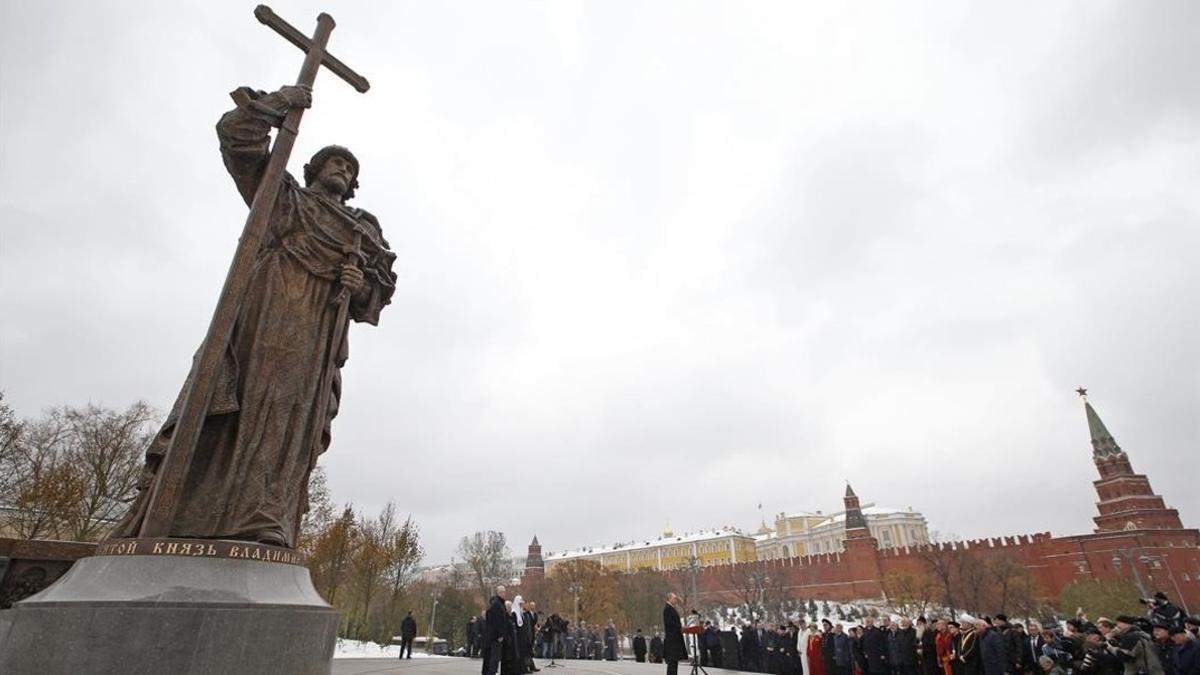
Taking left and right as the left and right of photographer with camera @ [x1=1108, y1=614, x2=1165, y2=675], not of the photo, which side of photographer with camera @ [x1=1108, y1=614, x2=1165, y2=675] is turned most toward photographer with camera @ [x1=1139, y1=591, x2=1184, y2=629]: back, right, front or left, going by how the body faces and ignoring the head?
right

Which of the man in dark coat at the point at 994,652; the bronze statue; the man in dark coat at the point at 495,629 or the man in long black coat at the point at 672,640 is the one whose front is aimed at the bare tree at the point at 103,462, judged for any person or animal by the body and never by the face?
the man in dark coat at the point at 994,652

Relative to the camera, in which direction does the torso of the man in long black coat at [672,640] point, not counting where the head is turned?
to the viewer's right

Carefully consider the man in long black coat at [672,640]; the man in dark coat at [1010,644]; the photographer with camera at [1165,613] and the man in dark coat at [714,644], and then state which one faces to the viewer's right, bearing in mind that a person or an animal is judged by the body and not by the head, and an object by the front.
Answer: the man in long black coat

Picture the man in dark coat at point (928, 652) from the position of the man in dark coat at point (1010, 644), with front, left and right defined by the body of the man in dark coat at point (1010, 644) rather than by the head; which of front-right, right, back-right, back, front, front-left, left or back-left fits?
front-right

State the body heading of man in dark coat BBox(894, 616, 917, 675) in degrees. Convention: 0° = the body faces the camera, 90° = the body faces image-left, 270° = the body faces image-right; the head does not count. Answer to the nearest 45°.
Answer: approximately 45°

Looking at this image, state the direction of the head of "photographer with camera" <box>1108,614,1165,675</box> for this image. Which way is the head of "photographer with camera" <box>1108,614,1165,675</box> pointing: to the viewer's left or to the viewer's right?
to the viewer's left

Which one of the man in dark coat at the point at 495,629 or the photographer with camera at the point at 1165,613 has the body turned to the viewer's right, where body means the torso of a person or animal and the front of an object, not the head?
the man in dark coat

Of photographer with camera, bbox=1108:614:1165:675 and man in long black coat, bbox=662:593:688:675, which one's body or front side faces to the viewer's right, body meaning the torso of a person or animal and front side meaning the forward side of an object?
the man in long black coat

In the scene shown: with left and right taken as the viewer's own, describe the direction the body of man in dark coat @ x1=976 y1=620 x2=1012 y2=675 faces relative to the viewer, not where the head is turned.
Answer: facing to the left of the viewer

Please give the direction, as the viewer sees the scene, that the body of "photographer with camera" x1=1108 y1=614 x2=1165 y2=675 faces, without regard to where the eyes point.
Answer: to the viewer's left

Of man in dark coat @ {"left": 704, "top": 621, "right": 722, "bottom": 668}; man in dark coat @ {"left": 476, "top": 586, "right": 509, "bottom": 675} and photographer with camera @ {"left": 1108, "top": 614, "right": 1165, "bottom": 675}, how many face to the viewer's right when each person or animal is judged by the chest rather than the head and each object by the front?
1

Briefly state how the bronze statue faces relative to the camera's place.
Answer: facing the viewer and to the right of the viewer

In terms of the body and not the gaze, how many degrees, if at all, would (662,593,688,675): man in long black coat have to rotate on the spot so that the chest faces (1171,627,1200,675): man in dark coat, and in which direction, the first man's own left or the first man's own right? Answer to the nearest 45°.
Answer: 0° — they already face them

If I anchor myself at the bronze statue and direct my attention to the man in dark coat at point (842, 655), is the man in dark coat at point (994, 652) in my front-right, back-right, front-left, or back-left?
front-right
